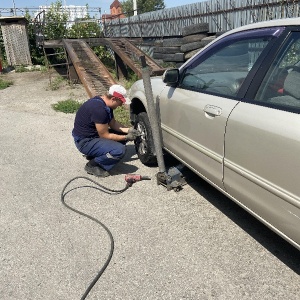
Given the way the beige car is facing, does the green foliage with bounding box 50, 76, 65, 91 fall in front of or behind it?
in front

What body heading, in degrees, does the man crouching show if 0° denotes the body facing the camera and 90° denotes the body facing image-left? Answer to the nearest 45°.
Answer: approximately 270°

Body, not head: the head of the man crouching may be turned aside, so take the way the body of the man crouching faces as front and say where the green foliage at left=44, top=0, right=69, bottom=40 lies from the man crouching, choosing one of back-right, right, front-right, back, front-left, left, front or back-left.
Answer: left

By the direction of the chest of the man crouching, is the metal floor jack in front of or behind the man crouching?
in front

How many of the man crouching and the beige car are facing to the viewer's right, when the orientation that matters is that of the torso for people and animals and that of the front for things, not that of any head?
1

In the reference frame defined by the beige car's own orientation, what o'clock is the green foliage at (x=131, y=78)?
The green foliage is roughly at 1 o'clock from the beige car.

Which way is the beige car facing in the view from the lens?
facing away from the viewer and to the left of the viewer

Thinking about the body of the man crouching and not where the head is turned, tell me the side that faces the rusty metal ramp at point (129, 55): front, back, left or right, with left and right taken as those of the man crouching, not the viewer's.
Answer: left

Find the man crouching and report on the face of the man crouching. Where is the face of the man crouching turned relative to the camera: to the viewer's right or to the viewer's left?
to the viewer's right

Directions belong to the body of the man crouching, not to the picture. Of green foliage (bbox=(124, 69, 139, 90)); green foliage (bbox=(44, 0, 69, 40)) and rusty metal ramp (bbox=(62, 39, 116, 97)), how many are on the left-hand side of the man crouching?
3

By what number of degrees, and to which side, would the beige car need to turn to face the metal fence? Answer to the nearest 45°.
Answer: approximately 45° to its right

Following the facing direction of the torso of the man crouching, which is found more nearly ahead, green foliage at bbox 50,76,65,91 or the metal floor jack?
the metal floor jack

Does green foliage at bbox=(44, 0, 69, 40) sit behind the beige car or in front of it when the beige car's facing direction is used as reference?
in front

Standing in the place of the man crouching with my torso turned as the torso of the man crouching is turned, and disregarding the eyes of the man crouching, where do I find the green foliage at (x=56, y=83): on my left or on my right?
on my left
